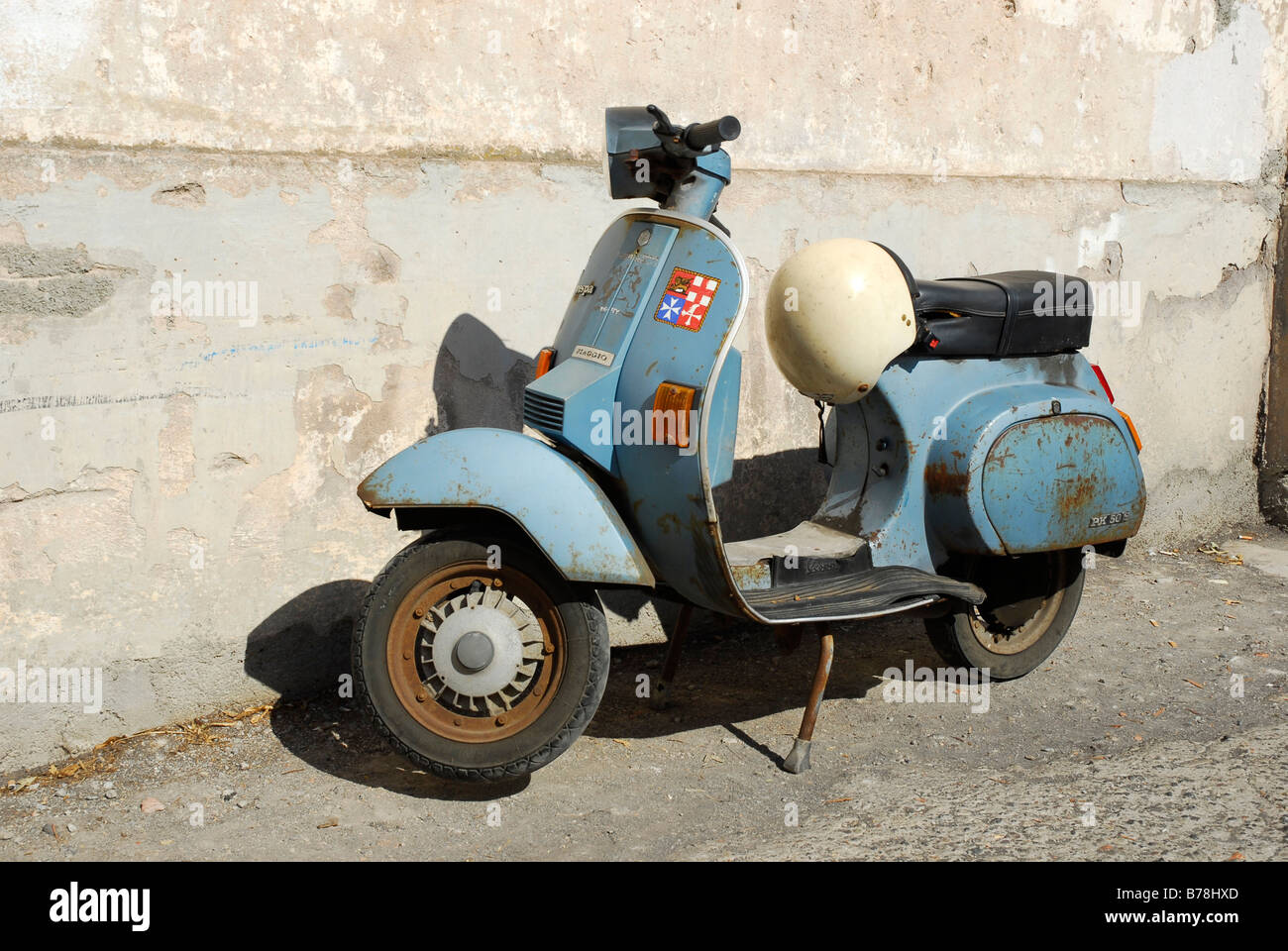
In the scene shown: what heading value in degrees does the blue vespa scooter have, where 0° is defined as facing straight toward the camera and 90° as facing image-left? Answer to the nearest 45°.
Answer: approximately 45°
